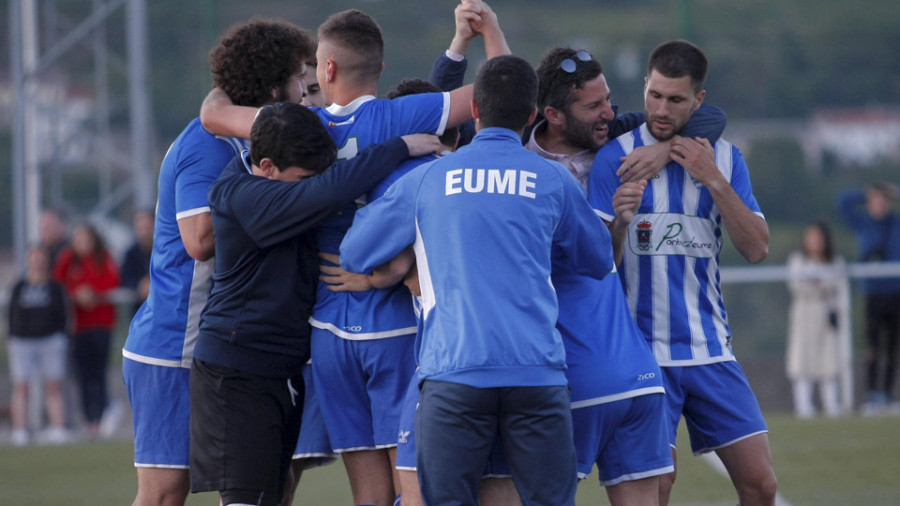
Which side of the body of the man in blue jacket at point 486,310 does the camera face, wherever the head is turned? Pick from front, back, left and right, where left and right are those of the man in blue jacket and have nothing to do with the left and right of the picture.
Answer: back

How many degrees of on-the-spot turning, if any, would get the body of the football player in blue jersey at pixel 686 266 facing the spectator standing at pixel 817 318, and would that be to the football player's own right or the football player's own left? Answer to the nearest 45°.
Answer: approximately 180°

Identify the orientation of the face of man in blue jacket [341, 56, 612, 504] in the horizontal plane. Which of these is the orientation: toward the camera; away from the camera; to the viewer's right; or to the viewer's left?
away from the camera

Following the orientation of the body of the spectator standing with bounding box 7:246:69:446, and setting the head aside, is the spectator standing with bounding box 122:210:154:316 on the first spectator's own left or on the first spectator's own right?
on the first spectator's own left

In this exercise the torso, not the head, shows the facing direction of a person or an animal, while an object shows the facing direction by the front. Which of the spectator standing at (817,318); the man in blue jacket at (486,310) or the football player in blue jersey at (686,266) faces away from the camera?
the man in blue jacket at (486,310)
